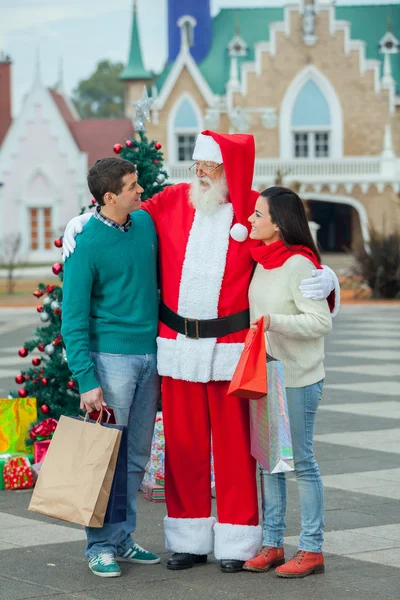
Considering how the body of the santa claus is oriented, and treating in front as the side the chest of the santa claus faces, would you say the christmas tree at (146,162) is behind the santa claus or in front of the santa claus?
behind

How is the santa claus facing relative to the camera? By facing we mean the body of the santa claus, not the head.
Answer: toward the camera

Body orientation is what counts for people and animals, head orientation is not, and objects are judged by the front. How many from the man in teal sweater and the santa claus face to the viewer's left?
0

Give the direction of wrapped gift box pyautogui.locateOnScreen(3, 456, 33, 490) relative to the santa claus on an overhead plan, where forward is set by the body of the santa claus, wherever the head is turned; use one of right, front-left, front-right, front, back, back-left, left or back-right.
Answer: back-right

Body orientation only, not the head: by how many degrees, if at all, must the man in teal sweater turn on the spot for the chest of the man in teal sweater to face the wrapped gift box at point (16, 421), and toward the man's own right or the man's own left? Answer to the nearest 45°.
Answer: approximately 135° to the man's own left

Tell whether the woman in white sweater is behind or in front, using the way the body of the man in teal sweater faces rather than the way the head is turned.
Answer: in front

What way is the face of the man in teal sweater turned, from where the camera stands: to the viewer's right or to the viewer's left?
to the viewer's right

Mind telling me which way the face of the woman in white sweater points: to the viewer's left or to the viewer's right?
to the viewer's left

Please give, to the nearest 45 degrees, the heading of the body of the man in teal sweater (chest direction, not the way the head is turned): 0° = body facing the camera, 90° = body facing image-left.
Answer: approximately 315°
